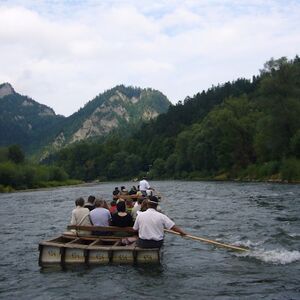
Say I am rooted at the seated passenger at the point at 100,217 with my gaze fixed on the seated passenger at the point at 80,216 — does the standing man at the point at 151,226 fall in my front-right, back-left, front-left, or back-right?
back-left

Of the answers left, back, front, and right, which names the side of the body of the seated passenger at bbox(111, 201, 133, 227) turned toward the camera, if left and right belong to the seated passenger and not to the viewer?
back

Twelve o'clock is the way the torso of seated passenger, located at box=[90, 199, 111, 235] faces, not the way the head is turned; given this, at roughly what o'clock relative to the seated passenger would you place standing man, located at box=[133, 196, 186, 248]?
The standing man is roughly at 5 o'clock from the seated passenger.

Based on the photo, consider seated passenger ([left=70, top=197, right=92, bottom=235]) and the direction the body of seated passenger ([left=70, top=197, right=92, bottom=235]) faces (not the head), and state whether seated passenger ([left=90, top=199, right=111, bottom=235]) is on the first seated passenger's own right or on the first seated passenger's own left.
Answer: on the first seated passenger's own right

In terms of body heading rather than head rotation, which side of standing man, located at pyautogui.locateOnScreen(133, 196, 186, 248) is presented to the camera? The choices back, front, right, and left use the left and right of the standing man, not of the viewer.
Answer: back

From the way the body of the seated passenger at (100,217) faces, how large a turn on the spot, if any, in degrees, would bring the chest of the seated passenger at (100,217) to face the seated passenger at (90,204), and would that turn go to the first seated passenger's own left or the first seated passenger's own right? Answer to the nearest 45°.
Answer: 0° — they already face them

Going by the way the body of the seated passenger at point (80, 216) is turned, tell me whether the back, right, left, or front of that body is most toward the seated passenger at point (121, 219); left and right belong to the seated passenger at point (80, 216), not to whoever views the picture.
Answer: right

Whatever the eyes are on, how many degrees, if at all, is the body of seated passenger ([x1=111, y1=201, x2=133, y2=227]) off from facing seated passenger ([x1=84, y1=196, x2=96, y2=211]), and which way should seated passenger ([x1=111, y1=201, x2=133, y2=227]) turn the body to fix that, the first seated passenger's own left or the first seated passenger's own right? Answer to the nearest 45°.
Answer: approximately 45° to the first seated passenger's own left

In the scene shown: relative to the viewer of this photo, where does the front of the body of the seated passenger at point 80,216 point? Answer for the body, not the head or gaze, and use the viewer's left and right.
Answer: facing away from the viewer

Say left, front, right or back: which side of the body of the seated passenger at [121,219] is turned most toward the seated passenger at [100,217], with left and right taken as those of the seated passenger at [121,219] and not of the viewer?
left

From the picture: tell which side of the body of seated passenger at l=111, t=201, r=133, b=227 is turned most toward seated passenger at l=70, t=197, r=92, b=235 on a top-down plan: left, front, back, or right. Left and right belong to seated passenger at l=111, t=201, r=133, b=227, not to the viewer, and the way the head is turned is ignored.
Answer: left
